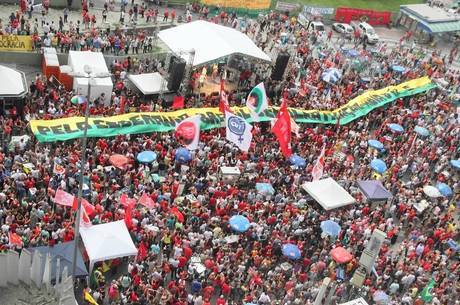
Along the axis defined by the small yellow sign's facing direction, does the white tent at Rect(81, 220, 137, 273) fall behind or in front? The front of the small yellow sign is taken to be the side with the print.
in front

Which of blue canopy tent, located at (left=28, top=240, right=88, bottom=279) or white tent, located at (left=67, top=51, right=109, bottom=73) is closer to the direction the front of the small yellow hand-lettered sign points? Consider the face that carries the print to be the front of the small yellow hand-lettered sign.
the blue canopy tent

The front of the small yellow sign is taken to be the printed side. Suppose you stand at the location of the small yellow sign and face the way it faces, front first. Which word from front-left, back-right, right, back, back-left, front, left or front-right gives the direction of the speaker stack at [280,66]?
left

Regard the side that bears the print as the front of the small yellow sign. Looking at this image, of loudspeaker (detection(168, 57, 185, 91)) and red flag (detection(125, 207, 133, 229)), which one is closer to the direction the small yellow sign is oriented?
the red flag

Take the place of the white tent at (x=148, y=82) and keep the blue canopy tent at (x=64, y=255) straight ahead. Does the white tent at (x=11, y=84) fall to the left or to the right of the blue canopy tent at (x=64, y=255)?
right

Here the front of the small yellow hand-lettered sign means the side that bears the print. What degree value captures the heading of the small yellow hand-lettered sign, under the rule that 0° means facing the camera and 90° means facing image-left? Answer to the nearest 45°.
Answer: approximately 0°
